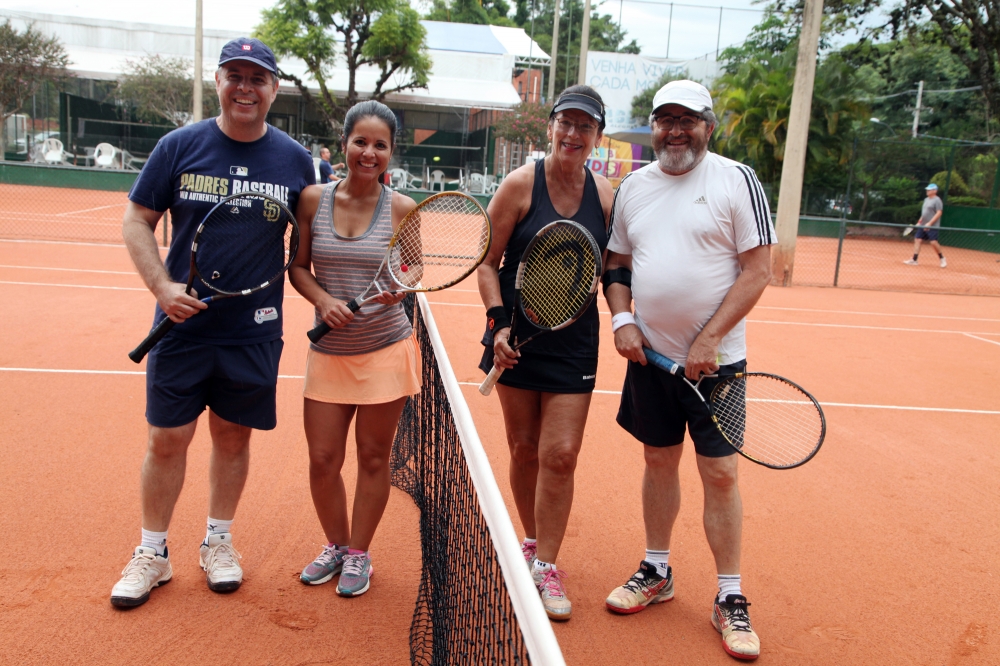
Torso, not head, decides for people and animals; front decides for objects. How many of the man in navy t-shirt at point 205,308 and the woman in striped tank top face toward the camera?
2

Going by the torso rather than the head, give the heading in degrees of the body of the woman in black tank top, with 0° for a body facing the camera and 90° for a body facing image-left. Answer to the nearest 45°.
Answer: approximately 0°

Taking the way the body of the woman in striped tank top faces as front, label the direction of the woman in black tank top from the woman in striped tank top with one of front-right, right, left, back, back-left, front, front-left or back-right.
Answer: left

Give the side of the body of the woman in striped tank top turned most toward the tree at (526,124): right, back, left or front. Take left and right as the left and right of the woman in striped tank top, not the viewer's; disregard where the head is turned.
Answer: back

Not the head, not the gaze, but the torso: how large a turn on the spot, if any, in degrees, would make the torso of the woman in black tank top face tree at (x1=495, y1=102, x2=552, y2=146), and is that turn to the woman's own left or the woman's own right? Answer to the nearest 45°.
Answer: approximately 180°

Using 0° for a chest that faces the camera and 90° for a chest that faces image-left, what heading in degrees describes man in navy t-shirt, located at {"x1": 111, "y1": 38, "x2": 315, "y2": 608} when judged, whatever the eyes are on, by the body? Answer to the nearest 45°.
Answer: approximately 0°

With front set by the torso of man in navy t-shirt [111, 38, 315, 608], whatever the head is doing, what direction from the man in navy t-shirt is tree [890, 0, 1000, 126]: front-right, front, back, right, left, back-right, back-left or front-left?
back-left
